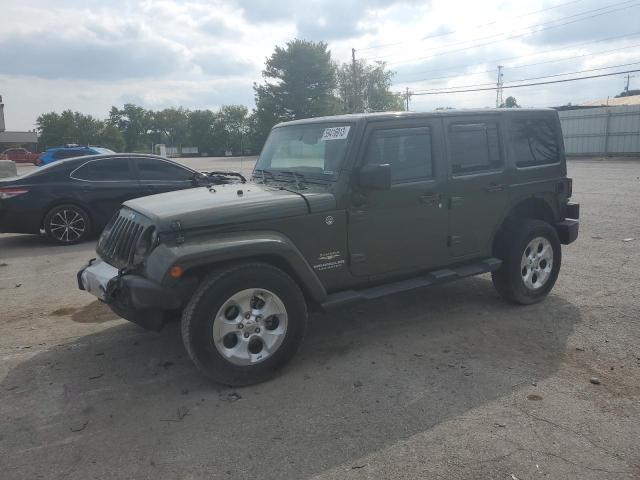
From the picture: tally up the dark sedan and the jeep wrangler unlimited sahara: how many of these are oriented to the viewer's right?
1

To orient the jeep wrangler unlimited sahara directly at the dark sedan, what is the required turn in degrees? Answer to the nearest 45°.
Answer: approximately 90° to its right

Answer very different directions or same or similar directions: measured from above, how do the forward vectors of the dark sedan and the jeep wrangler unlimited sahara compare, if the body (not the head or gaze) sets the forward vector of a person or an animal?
very different directions

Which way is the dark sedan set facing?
to the viewer's right

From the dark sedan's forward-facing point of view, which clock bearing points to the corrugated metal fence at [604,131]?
The corrugated metal fence is roughly at 11 o'clock from the dark sedan.

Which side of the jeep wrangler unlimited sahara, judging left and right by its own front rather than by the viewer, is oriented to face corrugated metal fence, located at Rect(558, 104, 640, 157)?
back
